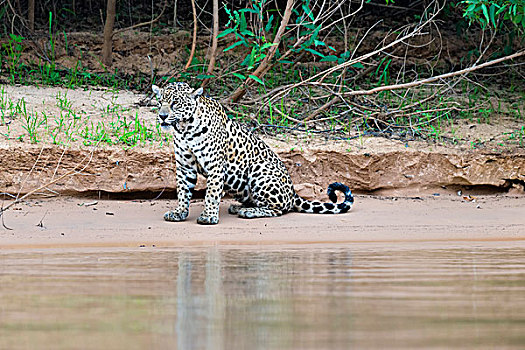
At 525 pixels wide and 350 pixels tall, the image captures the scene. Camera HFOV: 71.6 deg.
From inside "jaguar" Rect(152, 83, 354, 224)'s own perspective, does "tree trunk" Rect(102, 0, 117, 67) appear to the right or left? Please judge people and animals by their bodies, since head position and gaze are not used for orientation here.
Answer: on its right

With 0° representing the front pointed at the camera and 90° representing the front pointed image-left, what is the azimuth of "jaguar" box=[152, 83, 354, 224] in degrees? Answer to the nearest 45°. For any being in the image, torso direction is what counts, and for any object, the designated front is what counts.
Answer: approximately 45°
